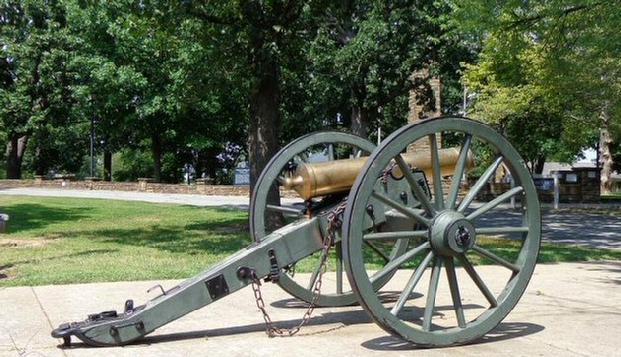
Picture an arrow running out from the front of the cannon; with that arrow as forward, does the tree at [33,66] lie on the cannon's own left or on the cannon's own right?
on the cannon's own left

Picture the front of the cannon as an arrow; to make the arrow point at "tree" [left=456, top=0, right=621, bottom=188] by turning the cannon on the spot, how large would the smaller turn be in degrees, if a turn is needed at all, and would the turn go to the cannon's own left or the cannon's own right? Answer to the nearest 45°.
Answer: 0° — it already faces it

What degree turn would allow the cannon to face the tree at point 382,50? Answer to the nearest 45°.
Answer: approximately 45° to its left

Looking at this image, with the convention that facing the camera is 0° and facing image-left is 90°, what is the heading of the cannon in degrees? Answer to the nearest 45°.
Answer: approximately 225°
